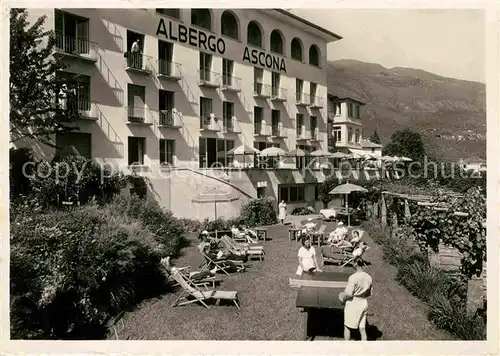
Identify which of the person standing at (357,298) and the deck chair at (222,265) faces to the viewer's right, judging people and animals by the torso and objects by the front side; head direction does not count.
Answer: the deck chair

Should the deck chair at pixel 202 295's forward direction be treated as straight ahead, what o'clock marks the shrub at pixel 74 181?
The shrub is roughly at 8 o'clock from the deck chair.

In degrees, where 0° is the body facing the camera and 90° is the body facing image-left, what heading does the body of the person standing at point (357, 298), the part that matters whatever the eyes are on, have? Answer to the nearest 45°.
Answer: approximately 135°

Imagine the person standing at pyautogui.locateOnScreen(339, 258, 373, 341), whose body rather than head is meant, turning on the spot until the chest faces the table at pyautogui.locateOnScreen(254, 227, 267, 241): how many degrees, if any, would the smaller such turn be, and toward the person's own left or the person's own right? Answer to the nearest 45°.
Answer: approximately 45° to the person's own right

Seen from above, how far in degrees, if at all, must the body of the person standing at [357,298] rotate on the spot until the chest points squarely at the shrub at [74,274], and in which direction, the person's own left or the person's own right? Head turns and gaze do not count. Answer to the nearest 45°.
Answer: approximately 45° to the person's own left

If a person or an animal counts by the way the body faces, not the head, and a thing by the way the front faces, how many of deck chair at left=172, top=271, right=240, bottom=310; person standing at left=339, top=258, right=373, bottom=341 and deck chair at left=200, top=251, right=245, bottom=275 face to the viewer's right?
2

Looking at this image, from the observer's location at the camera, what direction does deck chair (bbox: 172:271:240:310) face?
facing to the right of the viewer

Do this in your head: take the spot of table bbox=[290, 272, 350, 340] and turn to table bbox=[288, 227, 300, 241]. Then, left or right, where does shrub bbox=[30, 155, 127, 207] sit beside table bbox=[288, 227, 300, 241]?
left

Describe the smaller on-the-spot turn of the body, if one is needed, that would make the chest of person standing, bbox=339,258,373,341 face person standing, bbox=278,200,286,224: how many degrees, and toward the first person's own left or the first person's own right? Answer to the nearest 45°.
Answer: approximately 45° to the first person's own right

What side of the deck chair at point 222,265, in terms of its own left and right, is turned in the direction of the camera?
right

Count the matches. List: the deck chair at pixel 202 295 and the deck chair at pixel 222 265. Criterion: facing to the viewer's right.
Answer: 2
